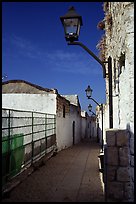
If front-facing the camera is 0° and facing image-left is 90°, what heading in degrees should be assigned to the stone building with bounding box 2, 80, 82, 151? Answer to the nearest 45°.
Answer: approximately 270°

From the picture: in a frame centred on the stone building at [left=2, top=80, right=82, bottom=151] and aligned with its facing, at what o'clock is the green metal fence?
The green metal fence is roughly at 3 o'clock from the stone building.
